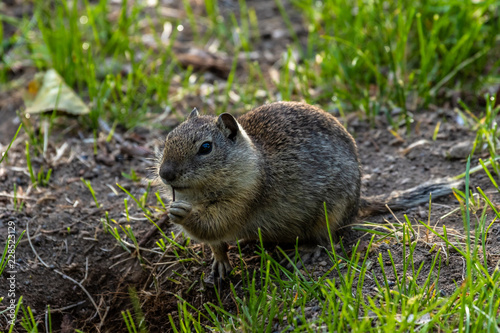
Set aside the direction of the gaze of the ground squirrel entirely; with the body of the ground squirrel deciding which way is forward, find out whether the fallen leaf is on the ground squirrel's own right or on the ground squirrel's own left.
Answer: on the ground squirrel's own right

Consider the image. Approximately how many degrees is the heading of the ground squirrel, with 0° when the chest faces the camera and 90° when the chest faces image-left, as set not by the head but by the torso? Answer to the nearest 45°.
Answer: approximately 45°
